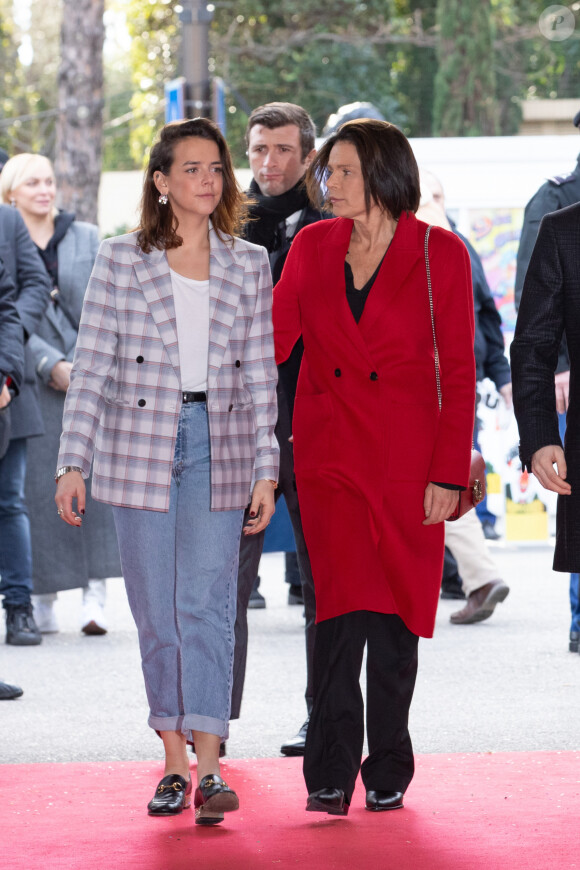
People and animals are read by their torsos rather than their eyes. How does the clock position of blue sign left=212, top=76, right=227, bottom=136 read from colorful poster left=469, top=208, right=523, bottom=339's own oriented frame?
The blue sign is roughly at 4 o'clock from the colorful poster.

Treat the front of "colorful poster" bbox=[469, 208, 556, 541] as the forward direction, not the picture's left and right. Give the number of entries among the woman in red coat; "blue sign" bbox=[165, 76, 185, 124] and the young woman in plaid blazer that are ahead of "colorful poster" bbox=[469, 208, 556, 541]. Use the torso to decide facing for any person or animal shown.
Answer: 2

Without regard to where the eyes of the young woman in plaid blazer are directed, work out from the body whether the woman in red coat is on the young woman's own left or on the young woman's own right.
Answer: on the young woman's own left

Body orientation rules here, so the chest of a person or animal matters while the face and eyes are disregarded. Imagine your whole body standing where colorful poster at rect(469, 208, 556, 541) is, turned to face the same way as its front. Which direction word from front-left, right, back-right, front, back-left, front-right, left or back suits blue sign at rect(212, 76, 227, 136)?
back-right

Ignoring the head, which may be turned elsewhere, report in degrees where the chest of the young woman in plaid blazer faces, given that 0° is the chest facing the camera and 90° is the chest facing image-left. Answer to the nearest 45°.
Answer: approximately 0°

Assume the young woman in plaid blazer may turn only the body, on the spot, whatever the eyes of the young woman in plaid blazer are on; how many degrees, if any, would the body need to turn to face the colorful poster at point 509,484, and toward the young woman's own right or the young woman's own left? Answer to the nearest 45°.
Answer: approximately 180°
